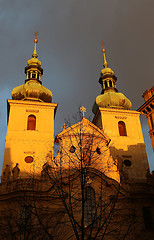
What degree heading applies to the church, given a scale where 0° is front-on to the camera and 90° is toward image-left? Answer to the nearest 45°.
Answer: approximately 0°
